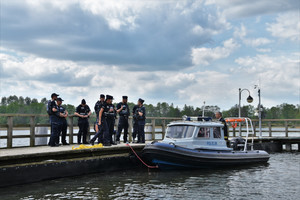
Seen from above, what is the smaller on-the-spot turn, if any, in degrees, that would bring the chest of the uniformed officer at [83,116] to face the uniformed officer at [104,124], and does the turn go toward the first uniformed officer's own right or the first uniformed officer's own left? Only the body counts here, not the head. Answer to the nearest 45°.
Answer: approximately 45° to the first uniformed officer's own left

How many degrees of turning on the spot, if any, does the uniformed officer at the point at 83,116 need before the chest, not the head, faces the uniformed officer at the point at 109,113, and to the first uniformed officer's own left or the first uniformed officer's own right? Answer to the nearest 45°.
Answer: approximately 45° to the first uniformed officer's own left

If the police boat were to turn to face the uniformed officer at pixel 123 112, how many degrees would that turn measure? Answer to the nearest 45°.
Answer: approximately 45° to its right

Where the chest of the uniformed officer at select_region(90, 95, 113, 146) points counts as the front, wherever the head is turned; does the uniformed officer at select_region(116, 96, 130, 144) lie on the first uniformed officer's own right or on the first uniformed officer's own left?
on the first uniformed officer's own left

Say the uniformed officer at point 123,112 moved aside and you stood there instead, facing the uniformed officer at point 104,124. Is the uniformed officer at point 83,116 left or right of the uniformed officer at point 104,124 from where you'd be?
right

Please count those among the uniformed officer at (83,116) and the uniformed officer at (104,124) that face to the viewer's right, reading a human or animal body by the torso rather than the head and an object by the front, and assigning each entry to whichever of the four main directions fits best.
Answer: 1

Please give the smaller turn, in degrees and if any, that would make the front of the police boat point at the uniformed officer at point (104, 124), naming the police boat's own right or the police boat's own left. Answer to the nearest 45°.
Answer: approximately 45° to the police boat's own right
